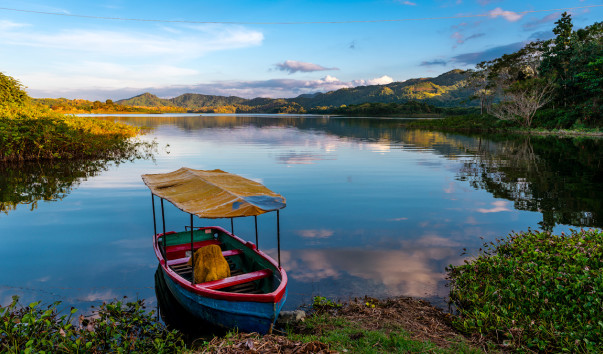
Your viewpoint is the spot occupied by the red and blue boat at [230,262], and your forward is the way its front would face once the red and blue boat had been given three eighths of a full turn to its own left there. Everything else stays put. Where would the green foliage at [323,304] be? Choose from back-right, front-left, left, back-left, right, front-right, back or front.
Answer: right

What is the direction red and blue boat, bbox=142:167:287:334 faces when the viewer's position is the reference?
facing the viewer and to the right of the viewer

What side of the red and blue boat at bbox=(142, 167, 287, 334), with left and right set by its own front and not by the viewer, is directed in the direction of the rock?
front

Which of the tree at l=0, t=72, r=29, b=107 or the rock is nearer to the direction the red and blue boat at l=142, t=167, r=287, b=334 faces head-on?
the rock

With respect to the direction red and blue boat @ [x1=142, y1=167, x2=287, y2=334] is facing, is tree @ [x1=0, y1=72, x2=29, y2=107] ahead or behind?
behind

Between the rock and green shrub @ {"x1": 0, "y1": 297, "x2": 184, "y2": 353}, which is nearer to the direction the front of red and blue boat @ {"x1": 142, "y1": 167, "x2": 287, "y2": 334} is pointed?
the rock

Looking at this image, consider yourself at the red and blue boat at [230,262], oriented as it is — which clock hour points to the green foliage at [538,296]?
The green foliage is roughly at 11 o'clock from the red and blue boat.

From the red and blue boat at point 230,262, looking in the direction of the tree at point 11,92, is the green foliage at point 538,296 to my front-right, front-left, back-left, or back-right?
back-right

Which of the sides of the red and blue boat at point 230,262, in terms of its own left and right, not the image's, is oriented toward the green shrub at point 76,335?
right
